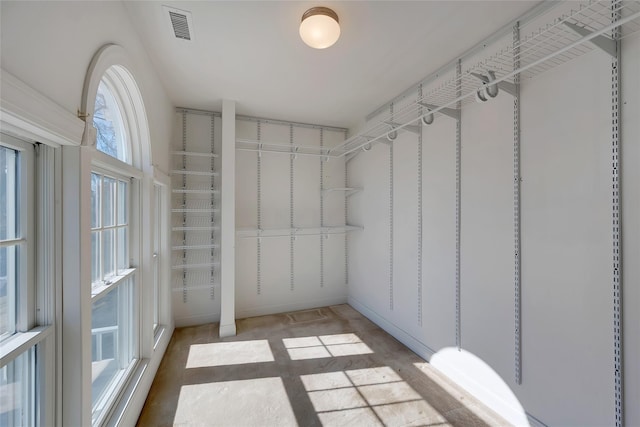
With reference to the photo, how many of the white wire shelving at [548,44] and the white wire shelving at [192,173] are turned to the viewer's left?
1

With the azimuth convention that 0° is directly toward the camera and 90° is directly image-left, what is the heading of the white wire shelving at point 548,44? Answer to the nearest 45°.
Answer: approximately 90°

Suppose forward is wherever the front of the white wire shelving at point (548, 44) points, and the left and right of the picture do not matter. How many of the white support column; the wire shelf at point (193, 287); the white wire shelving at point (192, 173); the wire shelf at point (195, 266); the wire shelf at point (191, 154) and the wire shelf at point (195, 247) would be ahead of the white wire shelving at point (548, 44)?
6

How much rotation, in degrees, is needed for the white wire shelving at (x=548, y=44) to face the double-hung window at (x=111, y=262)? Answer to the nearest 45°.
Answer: approximately 45° to its left

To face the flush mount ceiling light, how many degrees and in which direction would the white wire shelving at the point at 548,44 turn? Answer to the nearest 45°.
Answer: approximately 45° to its left

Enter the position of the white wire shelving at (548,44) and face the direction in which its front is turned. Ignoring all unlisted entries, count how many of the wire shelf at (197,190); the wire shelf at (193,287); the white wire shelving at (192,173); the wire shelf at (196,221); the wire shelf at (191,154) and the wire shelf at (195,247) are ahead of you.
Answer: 6

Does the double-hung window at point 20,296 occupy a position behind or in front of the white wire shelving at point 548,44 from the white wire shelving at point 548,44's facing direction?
in front

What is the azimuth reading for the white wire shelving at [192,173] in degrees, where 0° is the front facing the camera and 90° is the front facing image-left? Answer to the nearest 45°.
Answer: approximately 0°

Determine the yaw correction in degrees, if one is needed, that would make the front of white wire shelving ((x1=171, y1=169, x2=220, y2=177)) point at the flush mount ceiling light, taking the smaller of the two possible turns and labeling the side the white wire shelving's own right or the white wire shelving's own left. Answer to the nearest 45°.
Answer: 0° — it already faces it
